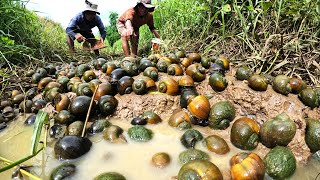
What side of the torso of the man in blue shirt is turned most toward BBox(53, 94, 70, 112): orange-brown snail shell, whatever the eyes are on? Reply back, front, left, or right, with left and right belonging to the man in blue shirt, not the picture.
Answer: front

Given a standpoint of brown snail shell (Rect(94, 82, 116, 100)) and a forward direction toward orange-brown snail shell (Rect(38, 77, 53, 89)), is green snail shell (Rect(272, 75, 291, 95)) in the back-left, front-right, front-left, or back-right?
back-right

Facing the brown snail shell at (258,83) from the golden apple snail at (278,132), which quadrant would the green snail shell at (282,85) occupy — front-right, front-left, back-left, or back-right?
front-right

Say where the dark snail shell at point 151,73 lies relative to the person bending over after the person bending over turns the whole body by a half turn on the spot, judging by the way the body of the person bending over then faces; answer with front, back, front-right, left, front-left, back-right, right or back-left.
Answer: back-left

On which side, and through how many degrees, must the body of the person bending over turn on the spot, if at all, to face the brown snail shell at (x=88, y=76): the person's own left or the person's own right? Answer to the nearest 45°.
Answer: approximately 45° to the person's own right

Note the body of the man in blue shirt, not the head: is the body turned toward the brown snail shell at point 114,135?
yes

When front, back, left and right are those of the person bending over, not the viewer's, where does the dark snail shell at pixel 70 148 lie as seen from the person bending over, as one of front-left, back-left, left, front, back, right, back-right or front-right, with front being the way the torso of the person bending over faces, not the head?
front-right

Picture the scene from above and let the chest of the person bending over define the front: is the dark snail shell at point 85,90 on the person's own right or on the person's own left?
on the person's own right

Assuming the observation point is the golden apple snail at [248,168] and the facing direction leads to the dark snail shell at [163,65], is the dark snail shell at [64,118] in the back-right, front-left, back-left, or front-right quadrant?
front-left

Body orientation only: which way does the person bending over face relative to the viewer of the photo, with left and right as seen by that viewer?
facing the viewer and to the right of the viewer

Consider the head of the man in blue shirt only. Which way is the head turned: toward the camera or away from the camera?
toward the camera

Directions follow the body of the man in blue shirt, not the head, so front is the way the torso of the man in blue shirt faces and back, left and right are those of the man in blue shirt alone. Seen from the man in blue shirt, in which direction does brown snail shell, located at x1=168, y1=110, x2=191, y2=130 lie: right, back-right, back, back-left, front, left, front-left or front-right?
front

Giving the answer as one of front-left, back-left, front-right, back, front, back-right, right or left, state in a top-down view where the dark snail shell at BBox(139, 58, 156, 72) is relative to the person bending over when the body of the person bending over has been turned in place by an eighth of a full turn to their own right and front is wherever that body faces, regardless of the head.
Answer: front

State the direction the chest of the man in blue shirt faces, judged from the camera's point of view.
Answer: toward the camera

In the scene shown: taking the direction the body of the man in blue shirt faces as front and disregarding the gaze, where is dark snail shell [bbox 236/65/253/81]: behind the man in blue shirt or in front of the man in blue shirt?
in front

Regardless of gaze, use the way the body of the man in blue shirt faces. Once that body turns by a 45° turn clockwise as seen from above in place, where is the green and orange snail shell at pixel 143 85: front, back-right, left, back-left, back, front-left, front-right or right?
front-left

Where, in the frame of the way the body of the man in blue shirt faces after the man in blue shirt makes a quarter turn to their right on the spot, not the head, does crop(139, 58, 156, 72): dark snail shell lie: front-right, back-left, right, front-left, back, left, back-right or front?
left
